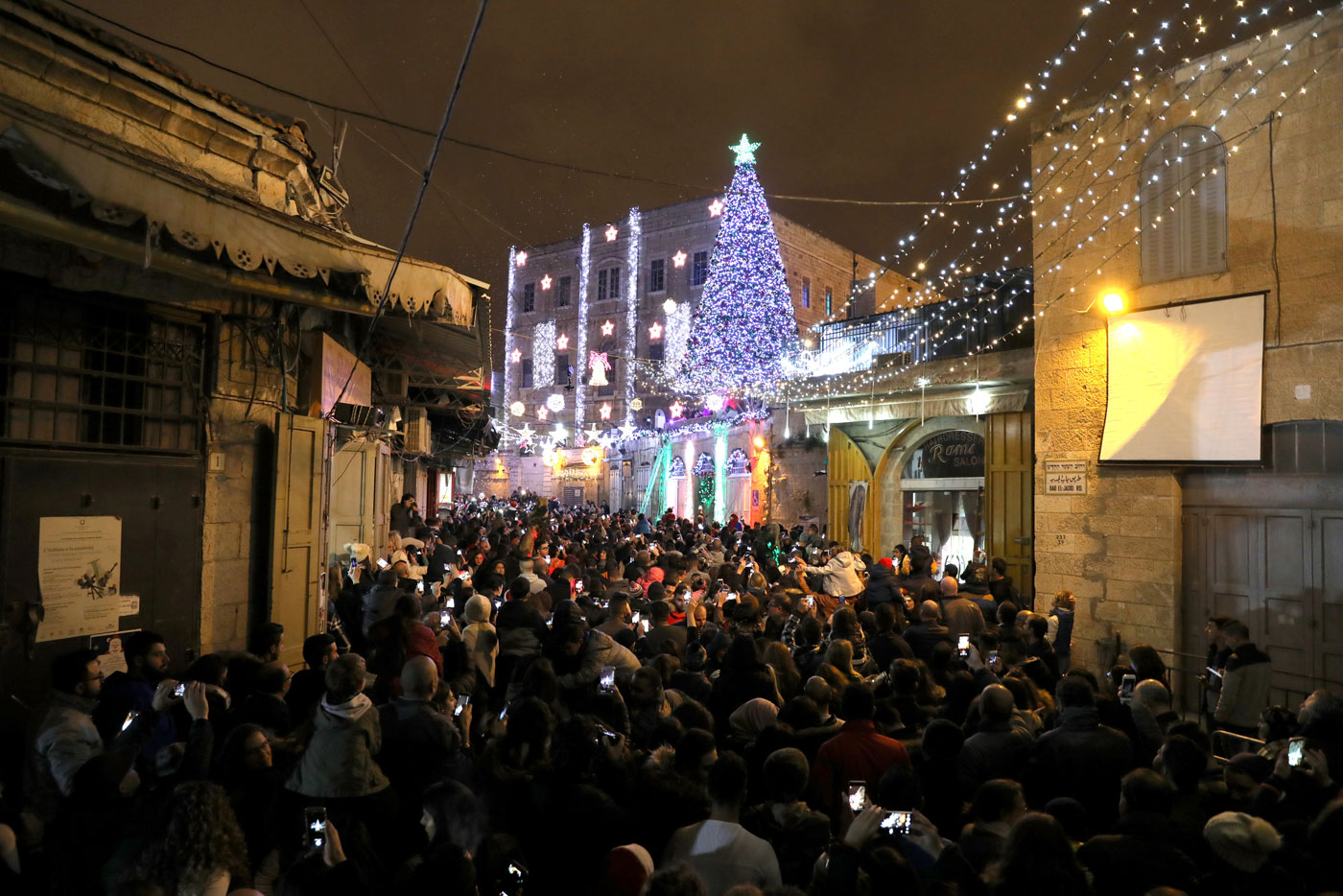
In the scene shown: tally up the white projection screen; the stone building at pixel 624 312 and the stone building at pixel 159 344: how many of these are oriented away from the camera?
0

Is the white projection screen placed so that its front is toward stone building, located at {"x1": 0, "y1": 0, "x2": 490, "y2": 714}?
yes

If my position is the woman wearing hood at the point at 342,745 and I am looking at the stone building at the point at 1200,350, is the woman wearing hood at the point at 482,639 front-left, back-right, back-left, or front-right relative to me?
front-left

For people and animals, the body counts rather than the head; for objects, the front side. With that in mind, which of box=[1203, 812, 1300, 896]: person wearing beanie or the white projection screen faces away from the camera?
the person wearing beanie

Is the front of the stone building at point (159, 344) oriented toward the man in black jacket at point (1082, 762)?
yes

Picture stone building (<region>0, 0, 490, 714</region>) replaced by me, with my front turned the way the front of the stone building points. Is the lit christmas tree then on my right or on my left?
on my left

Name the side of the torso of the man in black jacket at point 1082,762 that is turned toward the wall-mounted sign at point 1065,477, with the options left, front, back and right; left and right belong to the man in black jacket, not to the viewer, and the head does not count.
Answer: front

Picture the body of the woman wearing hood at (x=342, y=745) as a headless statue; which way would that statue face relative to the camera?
away from the camera

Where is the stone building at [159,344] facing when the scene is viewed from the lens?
facing the viewer and to the right of the viewer

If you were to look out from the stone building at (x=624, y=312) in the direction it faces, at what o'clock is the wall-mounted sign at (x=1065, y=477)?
The wall-mounted sign is roughly at 10 o'clock from the stone building.

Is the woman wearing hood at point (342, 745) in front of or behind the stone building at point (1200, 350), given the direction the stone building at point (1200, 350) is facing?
in front

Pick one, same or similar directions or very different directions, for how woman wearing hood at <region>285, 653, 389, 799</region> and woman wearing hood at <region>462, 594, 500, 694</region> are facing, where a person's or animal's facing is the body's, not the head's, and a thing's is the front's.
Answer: same or similar directions

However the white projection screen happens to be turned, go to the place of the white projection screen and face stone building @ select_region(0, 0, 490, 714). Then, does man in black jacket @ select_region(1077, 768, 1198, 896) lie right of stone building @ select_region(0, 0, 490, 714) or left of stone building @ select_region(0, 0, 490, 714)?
left

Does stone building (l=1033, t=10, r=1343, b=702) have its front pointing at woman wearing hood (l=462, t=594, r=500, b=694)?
yes

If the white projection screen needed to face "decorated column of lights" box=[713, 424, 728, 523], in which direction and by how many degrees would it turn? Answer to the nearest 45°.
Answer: approximately 90° to its right

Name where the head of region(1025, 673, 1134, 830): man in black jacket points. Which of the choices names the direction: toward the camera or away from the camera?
away from the camera

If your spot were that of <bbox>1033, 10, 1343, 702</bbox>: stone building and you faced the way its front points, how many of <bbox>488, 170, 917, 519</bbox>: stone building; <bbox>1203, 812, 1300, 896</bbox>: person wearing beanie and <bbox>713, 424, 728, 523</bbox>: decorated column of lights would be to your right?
2
